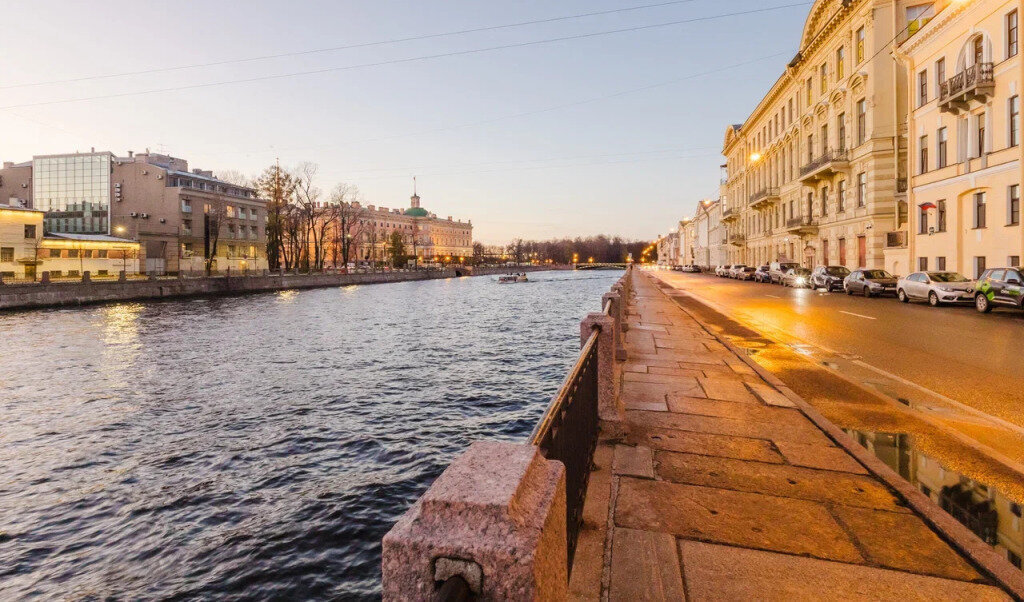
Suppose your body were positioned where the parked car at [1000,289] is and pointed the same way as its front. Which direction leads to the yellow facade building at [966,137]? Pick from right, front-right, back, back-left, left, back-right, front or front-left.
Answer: back-left

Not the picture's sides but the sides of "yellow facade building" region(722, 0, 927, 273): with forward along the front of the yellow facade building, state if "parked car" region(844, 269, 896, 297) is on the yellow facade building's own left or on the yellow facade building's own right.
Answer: on the yellow facade building's own left

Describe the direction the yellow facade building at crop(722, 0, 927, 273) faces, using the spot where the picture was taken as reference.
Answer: facing the viewer and to the left of the viewer

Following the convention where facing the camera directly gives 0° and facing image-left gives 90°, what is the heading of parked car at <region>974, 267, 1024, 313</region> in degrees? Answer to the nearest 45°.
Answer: approximately 315°

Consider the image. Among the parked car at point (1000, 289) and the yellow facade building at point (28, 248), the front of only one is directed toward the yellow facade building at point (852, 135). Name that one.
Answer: the yellow facade building at point (28, 248)

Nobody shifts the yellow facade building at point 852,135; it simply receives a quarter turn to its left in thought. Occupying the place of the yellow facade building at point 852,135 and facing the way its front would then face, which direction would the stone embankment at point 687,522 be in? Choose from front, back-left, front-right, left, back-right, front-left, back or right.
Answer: front-right

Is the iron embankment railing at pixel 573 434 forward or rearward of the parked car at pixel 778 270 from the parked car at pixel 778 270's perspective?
forward

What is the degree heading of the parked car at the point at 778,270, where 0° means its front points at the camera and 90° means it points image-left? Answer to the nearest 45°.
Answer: approximately 45°

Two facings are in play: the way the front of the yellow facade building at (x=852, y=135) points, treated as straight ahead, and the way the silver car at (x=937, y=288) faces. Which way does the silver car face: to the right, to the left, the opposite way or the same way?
to the left

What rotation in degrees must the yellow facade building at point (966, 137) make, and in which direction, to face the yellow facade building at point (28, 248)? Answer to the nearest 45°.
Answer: approximately 45° to its right

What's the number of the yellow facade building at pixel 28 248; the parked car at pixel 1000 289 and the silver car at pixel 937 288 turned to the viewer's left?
0

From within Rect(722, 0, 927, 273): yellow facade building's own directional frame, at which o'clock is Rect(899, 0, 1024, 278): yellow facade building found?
Rect(899, 0, 1024, 278): yellow facade building is roughly at 10 o'clock from Rect(722, 0, 927, 273): yellow facade building.
